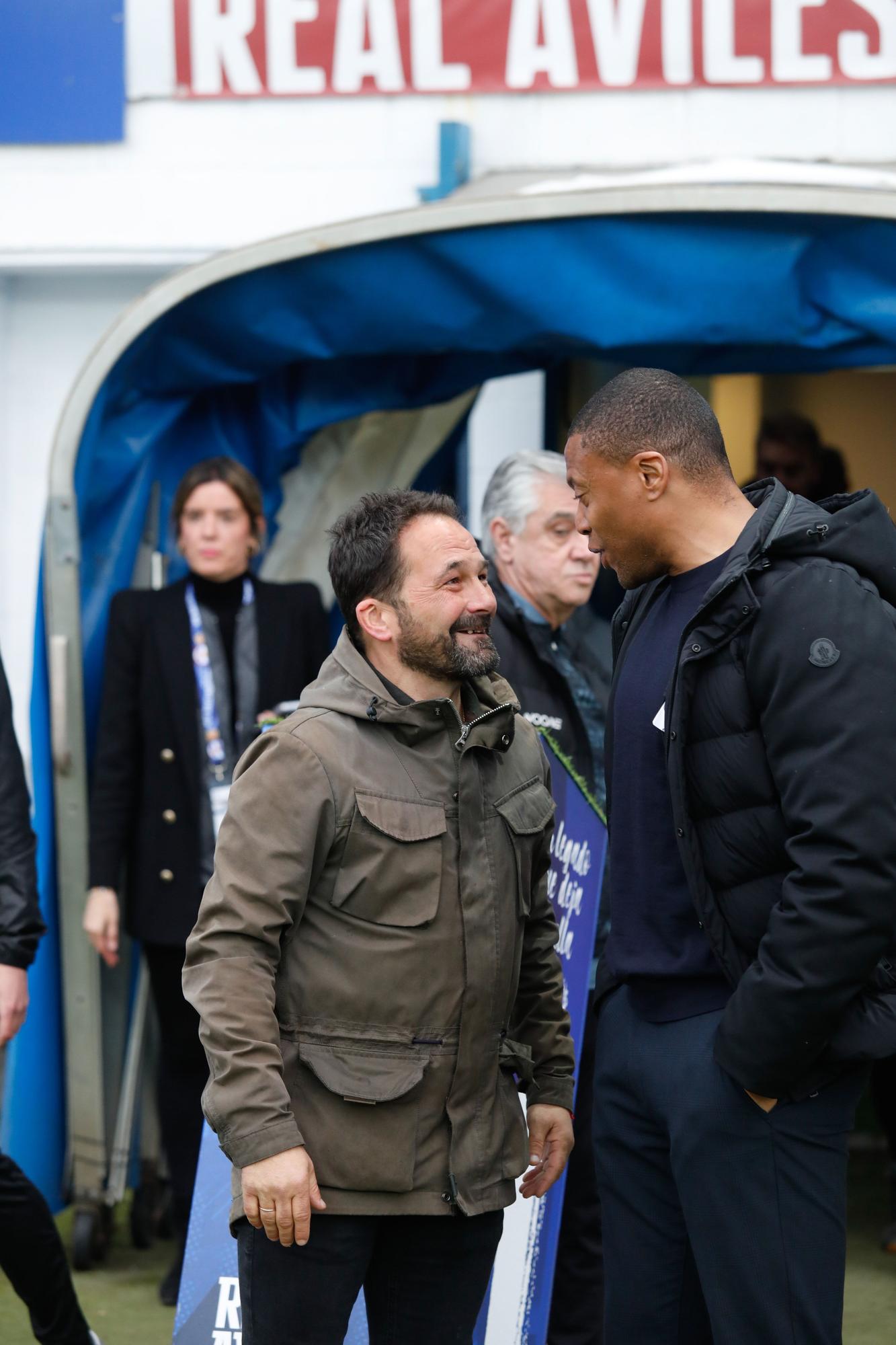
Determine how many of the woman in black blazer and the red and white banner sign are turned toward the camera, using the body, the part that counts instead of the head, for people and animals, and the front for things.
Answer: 2

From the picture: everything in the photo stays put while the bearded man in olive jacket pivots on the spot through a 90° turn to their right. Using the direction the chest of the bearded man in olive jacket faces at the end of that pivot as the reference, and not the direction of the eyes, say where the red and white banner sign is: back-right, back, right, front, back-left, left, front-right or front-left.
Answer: back-right

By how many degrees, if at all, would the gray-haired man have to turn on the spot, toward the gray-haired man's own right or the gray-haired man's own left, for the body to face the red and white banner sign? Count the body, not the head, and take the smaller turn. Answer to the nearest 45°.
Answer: approximately 135° to the gray-haired man's own left

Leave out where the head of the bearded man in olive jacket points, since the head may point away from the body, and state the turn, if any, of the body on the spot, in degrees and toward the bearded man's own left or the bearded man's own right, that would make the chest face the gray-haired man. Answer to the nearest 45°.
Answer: approximately 135° to the bearded man's own left
